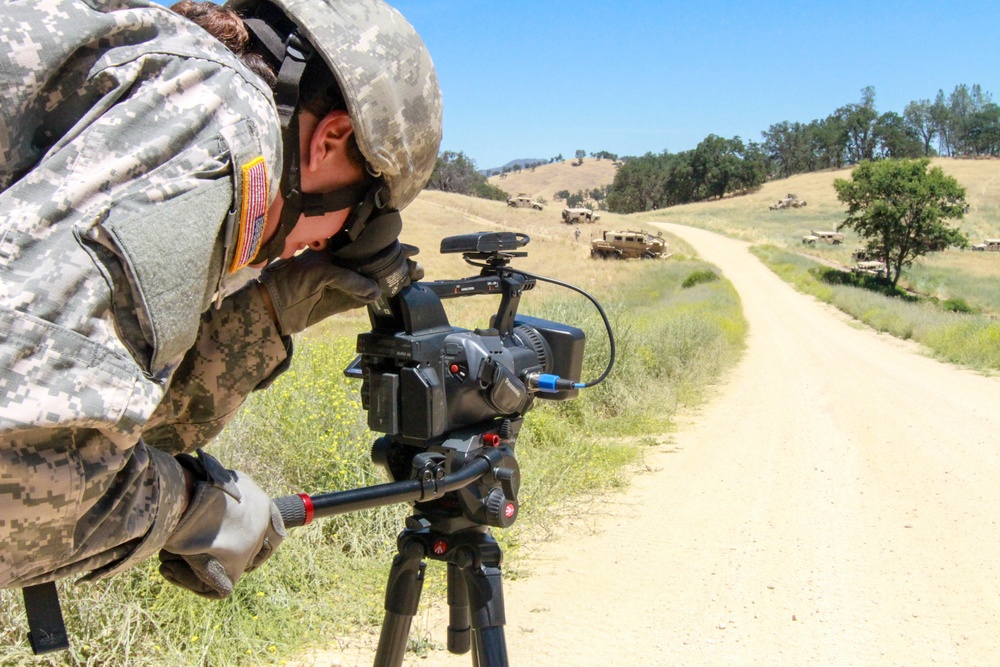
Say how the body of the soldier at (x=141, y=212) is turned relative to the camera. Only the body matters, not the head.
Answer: to the viewer's right

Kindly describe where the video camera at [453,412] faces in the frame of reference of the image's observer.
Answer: facing away from the viewer and to the right of the viewer

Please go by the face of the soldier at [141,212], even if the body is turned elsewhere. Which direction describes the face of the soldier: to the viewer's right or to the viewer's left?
to the viewer's right
